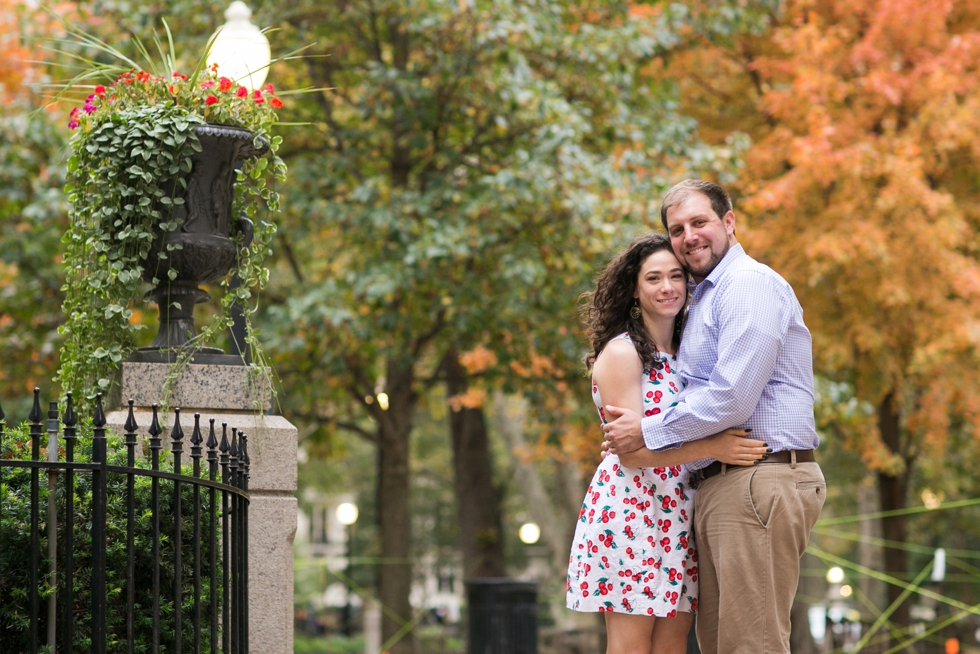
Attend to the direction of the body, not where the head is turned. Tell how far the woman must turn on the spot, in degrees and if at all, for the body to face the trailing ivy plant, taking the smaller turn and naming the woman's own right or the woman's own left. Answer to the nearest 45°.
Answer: approximately 135° to the woman's own right

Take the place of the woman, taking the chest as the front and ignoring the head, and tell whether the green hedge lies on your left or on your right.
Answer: on your right

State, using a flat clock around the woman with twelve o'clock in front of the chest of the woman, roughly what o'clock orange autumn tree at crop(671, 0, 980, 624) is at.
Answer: The orange autumn tree is roughly at 8 o'clock from the woman.

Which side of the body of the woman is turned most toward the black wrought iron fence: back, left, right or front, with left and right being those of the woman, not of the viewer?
right

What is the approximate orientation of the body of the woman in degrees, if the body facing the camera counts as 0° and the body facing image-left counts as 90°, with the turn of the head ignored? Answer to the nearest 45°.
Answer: approximately 315°

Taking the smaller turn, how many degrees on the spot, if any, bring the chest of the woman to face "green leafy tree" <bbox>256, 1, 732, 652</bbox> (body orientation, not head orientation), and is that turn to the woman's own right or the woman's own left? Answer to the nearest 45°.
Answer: approximately 135° to the woman's own left
